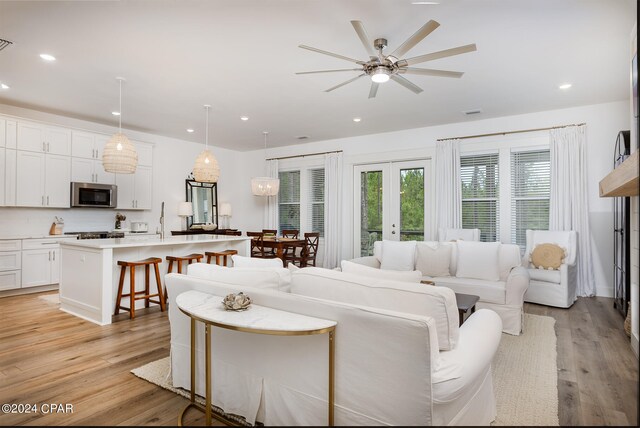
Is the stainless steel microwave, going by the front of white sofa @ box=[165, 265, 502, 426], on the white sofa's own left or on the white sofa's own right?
on the white sofa's own left

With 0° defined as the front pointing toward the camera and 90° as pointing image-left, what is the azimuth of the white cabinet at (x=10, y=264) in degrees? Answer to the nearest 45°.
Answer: approximately 315°

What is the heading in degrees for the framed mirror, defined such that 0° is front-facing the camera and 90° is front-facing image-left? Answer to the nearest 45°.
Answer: approximately 315°

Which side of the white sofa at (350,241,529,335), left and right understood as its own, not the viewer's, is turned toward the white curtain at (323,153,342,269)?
right

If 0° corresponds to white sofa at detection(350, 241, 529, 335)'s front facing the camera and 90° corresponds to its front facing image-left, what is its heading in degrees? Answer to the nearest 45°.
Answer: approximately 45°

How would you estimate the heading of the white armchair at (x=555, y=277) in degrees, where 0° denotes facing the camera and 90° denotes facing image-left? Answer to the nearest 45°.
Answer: approximately 45°

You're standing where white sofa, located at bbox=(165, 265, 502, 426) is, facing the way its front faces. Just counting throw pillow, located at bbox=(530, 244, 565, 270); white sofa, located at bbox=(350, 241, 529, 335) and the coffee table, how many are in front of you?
3

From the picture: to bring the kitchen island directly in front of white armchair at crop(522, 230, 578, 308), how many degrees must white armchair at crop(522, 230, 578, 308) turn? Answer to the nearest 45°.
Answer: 0° — it already faces it
